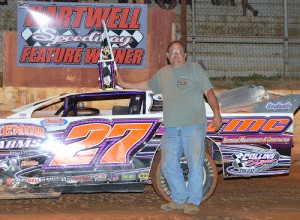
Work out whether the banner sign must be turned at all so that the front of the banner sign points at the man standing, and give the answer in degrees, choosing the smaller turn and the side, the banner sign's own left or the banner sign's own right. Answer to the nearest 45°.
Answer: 0° — it already faces them

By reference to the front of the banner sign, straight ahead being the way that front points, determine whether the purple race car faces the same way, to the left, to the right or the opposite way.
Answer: to the right

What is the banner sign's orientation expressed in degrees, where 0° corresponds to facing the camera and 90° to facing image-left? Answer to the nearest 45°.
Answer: approximately 0°

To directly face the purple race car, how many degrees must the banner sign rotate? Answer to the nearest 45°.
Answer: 0° — it already faces it

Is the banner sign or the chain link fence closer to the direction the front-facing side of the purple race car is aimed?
the banner sign

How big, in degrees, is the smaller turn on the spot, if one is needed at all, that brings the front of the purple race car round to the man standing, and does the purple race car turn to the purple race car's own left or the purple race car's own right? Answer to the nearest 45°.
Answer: approximately 90° to the purple race car's own left

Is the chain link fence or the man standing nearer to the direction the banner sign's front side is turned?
the man standing

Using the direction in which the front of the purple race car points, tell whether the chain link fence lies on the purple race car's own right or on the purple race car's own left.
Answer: on the purple race car's own right

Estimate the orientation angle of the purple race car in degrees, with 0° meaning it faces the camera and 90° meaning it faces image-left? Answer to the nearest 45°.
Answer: approximately 90°

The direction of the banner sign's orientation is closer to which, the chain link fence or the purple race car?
the purple race car

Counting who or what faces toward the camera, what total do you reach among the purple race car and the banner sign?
1
